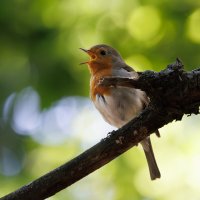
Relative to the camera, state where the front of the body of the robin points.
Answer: to the viewer's left
